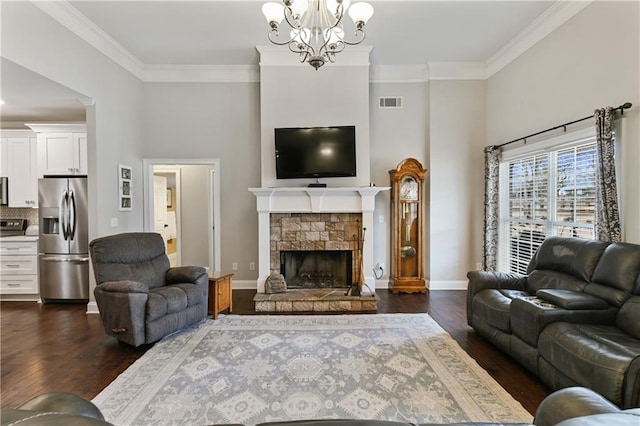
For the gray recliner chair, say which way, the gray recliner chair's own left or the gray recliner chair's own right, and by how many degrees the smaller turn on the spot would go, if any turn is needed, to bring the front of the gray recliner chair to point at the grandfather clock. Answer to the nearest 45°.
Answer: approximately 45° to the gray recliner chair's own left

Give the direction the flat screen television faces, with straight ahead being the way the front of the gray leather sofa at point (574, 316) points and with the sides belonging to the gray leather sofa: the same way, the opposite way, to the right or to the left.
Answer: to the left

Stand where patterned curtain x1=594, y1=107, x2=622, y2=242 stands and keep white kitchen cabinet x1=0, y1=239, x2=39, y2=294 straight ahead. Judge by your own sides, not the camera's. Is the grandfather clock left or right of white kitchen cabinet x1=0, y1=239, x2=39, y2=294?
right

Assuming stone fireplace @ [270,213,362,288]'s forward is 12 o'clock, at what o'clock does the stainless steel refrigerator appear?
The stainless steel refrigerator is roughly at 3 o'clock from the stone fireplace.

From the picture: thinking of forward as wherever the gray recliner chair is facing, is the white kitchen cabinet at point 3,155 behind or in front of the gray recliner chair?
behind

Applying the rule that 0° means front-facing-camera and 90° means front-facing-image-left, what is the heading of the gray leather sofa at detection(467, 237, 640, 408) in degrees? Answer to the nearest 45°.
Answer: approximately 45°

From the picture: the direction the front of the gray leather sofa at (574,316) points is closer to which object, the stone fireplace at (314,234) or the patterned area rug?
the patterned area rug

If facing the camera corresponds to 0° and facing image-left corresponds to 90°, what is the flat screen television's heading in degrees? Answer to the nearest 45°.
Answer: approximately 0°

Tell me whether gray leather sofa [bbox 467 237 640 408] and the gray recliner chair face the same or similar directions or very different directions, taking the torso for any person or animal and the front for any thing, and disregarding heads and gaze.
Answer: very different directions
